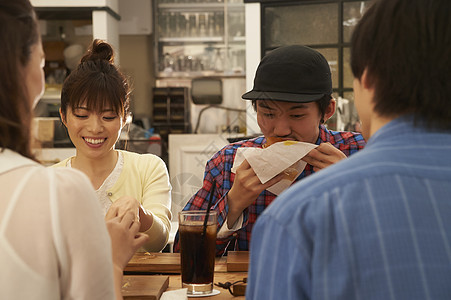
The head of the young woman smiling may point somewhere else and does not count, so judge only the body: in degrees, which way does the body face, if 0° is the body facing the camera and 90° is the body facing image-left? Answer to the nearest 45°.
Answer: approximately 0°

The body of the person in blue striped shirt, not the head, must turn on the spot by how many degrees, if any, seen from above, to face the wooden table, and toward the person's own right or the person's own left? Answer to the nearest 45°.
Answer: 0° — they already face it

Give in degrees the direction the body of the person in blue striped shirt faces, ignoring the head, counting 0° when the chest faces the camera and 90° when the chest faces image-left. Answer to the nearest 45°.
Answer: approximately 135°

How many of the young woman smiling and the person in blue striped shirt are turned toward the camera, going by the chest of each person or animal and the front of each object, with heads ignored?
1

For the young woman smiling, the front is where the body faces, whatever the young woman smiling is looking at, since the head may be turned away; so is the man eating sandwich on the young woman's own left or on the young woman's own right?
on the young woman's own left

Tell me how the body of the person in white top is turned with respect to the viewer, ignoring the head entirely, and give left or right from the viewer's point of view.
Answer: facing away from the viewer and to the right of the viewer
